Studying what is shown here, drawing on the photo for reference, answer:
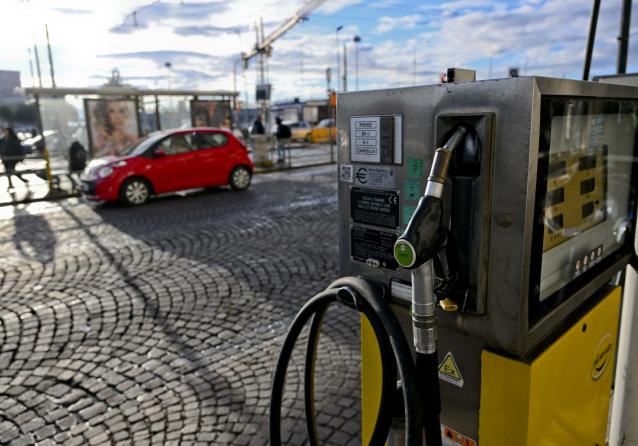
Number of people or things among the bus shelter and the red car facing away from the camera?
0

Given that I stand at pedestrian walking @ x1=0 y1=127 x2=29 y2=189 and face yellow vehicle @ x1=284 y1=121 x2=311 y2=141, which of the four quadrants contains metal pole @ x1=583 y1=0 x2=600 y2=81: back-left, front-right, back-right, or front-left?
back-right

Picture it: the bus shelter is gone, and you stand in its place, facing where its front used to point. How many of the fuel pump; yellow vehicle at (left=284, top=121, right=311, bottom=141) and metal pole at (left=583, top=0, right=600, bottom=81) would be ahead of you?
2

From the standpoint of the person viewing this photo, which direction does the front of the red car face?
facing the viewer and to the left of the viewer

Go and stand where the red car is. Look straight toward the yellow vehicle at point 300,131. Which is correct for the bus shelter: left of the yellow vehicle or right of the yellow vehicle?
left

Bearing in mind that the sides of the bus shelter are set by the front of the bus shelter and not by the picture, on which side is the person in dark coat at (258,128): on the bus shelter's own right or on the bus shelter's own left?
on the bus shelter's own left

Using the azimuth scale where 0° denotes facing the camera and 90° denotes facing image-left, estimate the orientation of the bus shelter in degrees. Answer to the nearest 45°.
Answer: approximately 0°

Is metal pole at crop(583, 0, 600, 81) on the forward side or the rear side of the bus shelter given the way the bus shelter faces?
on the forward side

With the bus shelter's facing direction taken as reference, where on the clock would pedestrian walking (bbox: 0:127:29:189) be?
The pedestrian walking is roughly at 2 o'clock from the bus shelter.

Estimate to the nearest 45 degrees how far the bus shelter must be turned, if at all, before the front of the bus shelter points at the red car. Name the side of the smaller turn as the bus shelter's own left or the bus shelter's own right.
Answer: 0° — it already faces it
